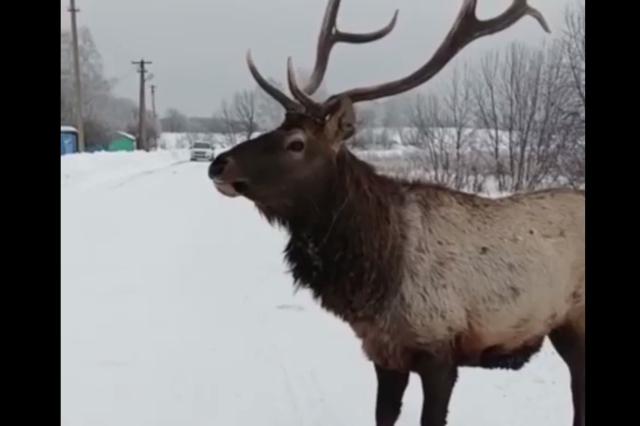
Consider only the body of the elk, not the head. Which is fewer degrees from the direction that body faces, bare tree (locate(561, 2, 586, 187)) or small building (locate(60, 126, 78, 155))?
the small building

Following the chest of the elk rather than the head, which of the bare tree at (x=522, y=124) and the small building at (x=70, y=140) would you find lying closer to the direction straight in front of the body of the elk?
the small building

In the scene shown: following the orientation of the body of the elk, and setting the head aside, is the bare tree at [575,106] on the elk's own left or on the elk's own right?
on the elk's own right

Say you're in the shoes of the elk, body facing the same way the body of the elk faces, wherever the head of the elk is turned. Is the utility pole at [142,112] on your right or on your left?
on your right

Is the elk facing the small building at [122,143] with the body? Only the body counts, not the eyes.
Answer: no

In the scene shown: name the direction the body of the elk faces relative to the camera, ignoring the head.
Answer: to the viewer's left

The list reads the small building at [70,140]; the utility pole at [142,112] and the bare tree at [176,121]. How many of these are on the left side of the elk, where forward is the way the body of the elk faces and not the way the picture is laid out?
0
